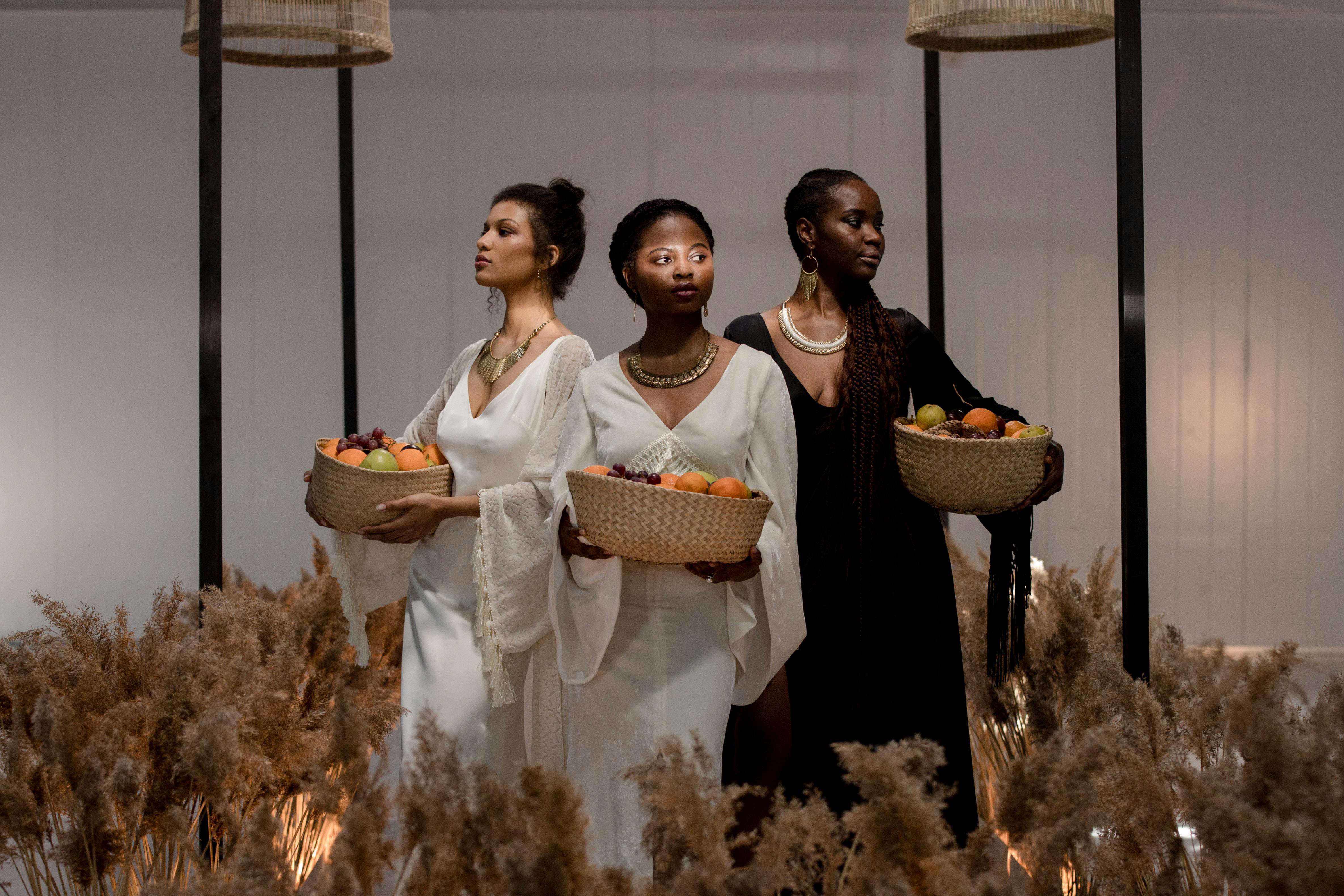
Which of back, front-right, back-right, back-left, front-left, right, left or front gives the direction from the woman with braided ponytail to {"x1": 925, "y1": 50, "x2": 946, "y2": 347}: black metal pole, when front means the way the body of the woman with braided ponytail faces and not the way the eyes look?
back

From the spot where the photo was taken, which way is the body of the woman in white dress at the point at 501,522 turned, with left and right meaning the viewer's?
facing the viewer and to the left of the viewer

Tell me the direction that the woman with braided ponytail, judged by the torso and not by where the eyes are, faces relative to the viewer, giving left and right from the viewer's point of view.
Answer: facing the viewer

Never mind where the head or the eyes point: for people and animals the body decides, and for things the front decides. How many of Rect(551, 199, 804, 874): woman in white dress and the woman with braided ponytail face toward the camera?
2

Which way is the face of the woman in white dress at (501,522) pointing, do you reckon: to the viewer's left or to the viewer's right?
to the viewer's left

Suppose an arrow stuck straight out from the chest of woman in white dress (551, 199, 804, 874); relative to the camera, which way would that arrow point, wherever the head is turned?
toward the camera

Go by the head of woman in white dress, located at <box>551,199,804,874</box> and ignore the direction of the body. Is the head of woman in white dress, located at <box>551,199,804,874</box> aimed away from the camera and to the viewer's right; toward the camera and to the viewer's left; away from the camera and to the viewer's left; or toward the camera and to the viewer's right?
toward the camera and to the viewer's right

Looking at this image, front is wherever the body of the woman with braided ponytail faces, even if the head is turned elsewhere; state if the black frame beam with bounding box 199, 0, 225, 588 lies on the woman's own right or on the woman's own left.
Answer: on the woman's own right
